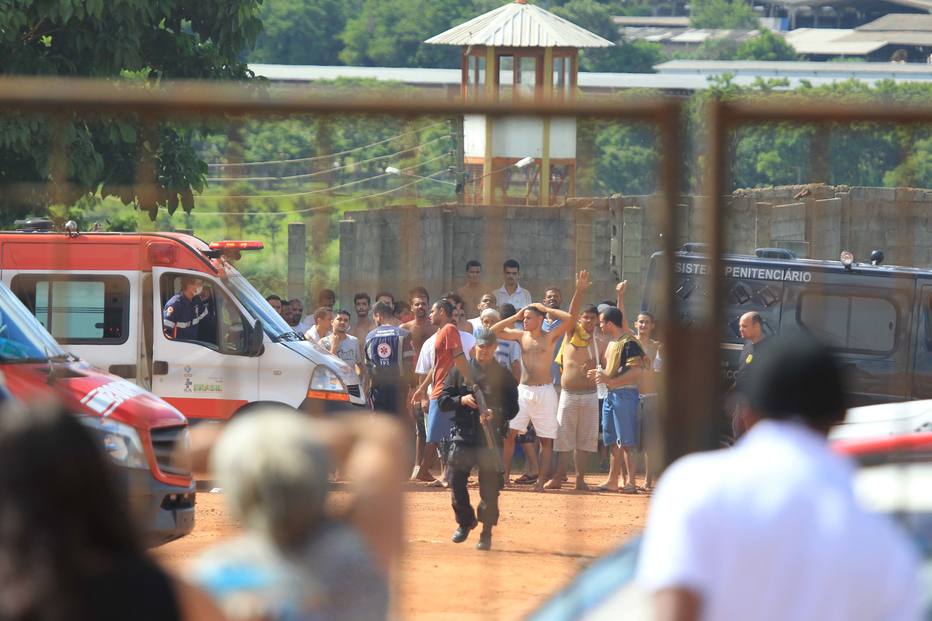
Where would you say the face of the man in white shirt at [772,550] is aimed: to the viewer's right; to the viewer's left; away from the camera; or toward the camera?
away from the camera

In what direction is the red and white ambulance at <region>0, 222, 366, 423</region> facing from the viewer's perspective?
to the viewer's right

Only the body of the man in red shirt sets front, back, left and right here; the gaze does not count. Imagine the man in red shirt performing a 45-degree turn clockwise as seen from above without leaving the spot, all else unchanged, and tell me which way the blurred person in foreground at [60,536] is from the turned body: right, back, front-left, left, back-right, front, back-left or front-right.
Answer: back-left

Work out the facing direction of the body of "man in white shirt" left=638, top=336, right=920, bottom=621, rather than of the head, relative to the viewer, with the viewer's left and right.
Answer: facing away from the viewer

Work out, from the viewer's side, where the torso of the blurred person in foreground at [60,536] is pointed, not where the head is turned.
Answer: away from the camera

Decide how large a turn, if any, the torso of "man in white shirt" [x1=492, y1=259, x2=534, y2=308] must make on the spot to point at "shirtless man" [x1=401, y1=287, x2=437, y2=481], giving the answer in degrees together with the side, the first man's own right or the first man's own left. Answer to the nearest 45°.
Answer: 0° — they already face them

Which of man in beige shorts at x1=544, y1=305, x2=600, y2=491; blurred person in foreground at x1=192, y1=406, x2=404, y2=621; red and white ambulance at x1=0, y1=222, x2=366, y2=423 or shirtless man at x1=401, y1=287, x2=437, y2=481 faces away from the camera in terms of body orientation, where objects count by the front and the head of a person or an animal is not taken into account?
the blurred person in foreground

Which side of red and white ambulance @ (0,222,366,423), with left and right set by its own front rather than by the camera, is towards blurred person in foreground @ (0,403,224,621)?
right

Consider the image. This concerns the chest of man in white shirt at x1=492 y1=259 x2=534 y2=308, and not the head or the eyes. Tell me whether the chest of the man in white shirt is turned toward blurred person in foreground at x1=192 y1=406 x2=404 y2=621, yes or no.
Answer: yes

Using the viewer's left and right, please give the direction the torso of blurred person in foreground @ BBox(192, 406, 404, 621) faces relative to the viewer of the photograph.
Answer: facing away from the viewer
